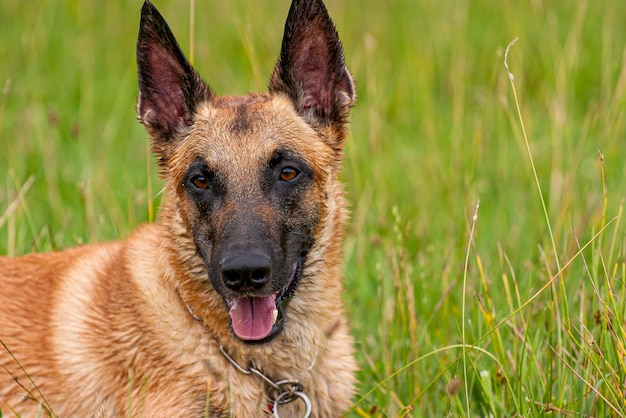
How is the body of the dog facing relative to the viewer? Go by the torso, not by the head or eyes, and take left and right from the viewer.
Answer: facing the viewer and to the right of the viewer
